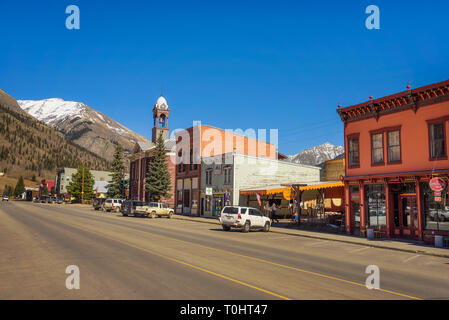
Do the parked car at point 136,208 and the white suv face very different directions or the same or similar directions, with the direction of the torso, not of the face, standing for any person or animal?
same or similar directions

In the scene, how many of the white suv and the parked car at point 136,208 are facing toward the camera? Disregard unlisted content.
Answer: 0

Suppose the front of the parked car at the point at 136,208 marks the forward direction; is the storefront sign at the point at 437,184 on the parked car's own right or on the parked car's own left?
on the parked car's own right

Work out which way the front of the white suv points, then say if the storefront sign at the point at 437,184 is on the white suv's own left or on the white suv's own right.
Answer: on the white suv's own right

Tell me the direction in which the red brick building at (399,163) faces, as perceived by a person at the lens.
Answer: facing the viewer and to the left of the viewer

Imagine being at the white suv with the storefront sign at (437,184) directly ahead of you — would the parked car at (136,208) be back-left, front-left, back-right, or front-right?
back-left

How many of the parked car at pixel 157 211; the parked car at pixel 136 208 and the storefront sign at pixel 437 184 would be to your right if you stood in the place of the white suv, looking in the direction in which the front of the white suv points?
1

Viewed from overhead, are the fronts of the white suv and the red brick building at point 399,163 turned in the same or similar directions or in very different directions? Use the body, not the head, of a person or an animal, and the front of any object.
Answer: very different directions

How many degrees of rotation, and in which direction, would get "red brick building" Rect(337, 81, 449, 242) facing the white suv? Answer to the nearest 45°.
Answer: approximately 45° to its right

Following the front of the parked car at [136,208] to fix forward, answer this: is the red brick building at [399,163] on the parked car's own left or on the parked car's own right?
on the parked car's own right

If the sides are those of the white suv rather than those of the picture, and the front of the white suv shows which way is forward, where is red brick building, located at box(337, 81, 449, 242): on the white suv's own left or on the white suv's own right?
on the white suv's own right
